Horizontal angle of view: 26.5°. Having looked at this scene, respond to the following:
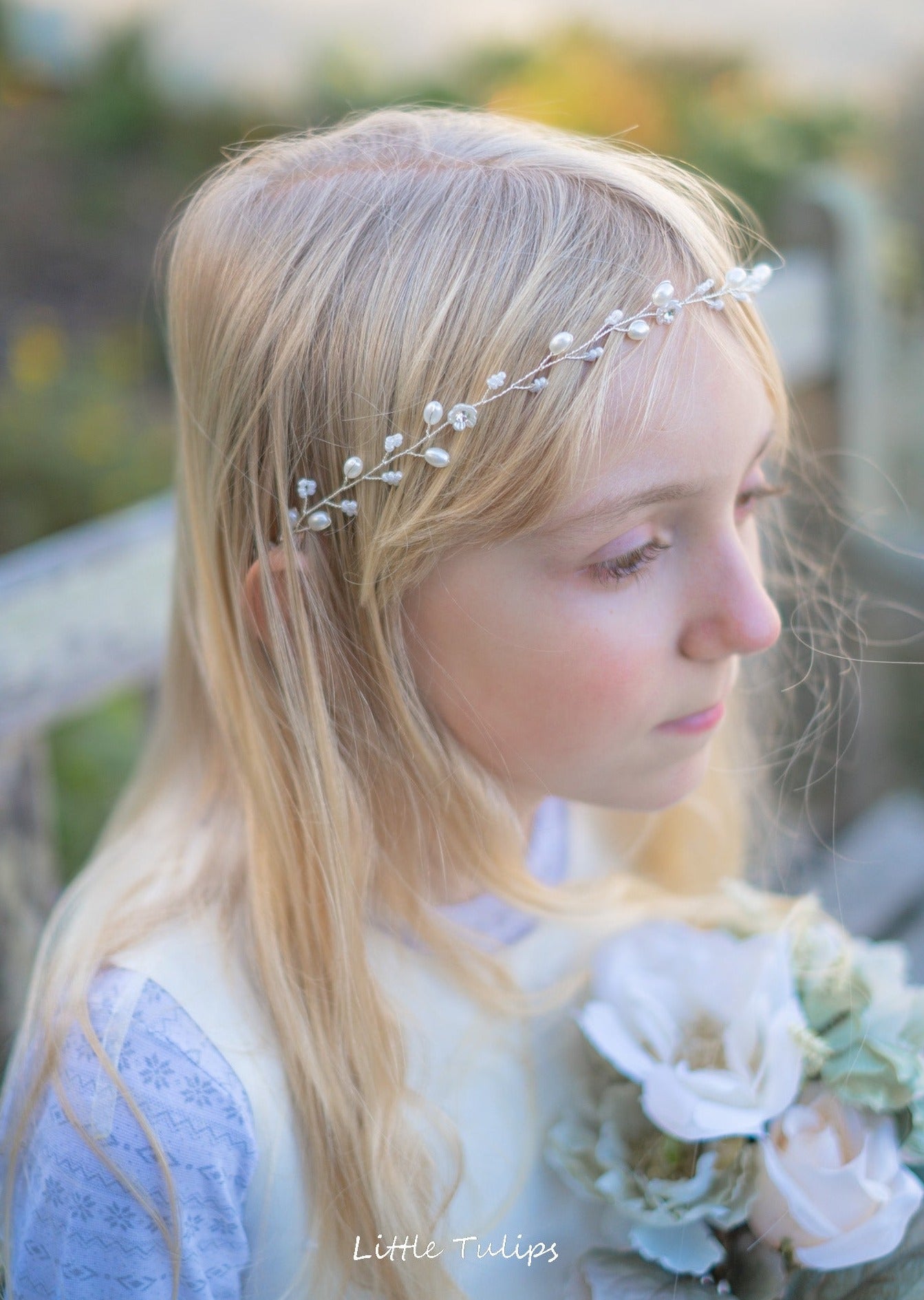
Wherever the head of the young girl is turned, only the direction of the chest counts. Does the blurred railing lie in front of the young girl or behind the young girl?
behind

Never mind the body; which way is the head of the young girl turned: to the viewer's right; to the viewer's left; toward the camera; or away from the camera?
to the viewer's right

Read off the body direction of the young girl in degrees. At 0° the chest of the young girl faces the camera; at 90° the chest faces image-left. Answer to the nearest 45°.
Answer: approximately 315°
